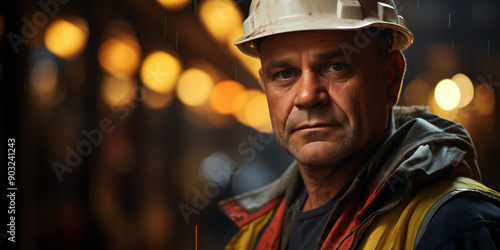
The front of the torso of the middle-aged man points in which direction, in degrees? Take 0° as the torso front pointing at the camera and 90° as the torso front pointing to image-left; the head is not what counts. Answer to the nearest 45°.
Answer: approximately 45°
